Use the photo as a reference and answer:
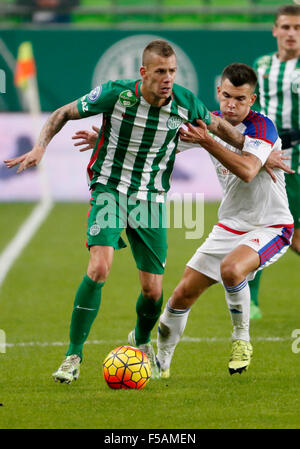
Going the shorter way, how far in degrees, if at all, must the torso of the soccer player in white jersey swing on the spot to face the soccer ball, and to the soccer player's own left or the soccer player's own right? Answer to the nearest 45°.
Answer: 0° — they already face it

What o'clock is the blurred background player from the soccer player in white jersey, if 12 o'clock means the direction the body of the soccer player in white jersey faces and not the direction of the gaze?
The blurred background player is roughly at 5 o'clock from the soccer player in white jersey.

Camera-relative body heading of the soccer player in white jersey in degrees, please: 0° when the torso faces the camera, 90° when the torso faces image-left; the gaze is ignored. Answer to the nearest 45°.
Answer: approximately 45°

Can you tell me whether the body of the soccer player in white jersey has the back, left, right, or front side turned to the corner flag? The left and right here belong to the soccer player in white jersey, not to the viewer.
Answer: right

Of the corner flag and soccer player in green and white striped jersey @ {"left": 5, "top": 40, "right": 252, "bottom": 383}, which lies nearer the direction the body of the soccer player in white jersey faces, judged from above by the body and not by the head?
the soccer player in green and white striped jersey

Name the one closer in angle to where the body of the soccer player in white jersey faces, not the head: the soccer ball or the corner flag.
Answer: the soccer ball

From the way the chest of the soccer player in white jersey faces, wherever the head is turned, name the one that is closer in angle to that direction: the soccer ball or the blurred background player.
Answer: the soccer ball
